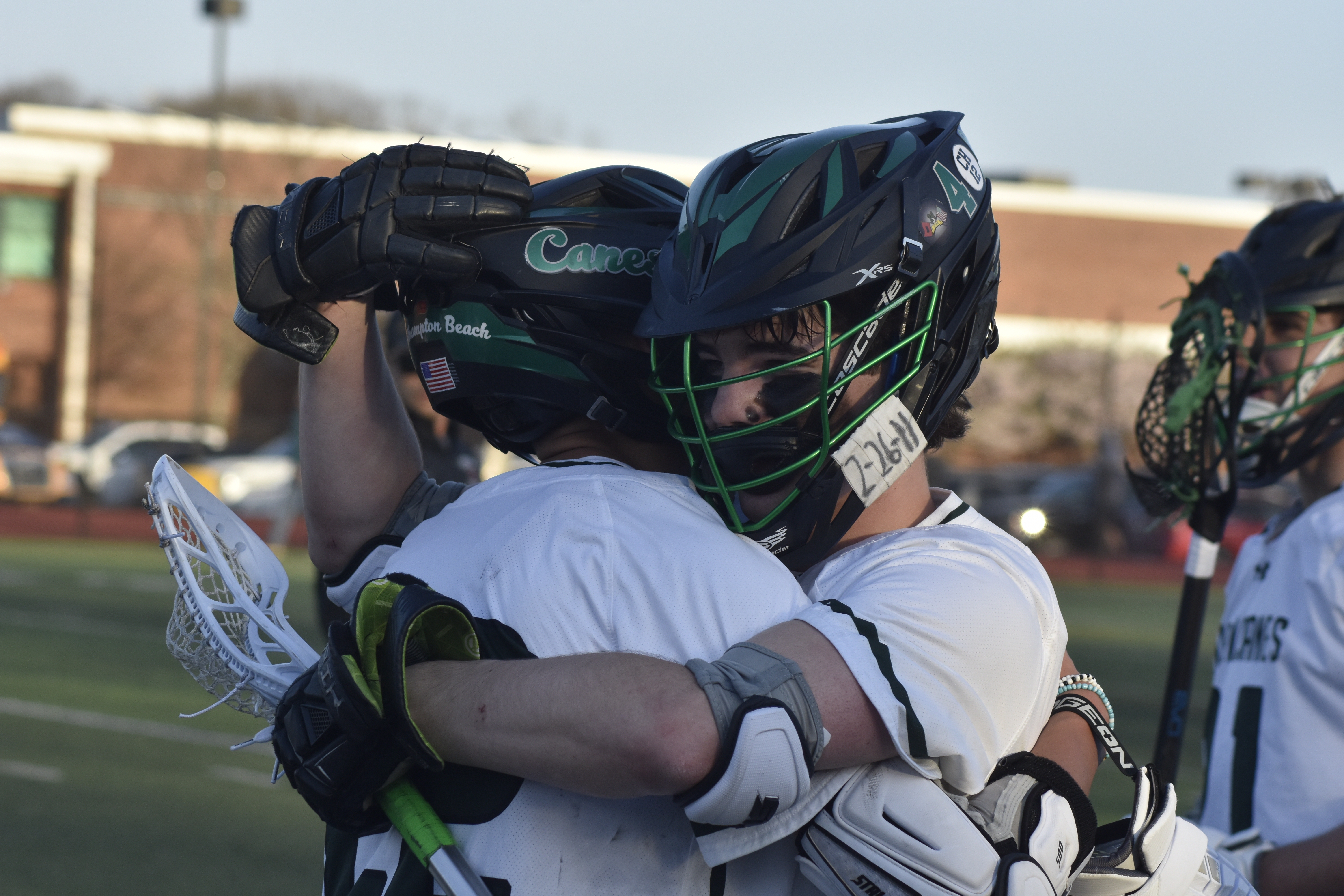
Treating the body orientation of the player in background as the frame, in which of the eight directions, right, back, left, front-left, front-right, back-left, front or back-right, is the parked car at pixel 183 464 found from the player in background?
right
